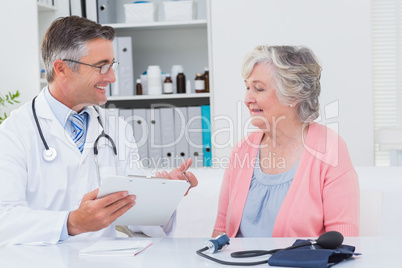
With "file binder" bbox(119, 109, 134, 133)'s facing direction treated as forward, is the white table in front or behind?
in front

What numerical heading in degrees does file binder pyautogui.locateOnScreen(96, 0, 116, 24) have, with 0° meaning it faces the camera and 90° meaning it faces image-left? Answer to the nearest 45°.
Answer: approximately 0°

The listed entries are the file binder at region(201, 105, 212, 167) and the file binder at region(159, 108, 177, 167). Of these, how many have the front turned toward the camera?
2

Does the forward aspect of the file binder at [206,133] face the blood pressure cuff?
yes

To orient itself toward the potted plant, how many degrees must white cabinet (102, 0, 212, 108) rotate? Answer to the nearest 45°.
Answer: approximately 45° to its right
